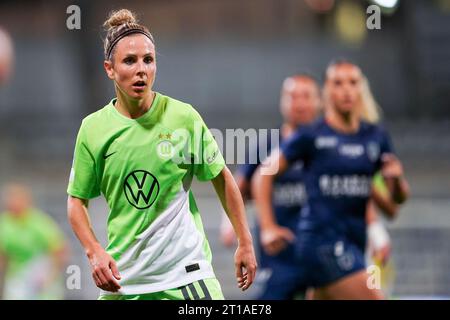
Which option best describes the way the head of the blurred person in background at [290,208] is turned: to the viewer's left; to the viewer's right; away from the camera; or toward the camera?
toward the camera

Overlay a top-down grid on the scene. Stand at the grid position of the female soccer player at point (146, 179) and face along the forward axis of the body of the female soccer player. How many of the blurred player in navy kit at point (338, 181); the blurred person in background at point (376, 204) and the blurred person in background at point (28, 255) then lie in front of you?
0

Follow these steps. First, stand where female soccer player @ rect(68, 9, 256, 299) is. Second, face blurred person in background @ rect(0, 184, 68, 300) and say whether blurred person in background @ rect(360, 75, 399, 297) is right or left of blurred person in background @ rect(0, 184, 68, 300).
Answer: right

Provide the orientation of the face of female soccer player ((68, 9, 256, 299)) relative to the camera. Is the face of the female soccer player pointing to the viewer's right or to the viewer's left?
to the viewer's right

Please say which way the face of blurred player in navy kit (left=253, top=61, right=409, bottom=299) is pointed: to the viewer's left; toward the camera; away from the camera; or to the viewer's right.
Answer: toward the camera

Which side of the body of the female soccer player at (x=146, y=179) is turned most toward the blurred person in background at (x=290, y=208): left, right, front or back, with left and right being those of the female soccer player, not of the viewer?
back

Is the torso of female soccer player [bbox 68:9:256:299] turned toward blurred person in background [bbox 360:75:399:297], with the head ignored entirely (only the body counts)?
no

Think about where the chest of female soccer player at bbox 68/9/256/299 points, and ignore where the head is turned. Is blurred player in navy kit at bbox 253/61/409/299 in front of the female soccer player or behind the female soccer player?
behind

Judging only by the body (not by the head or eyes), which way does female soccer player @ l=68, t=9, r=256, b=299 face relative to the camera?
toward the camera
